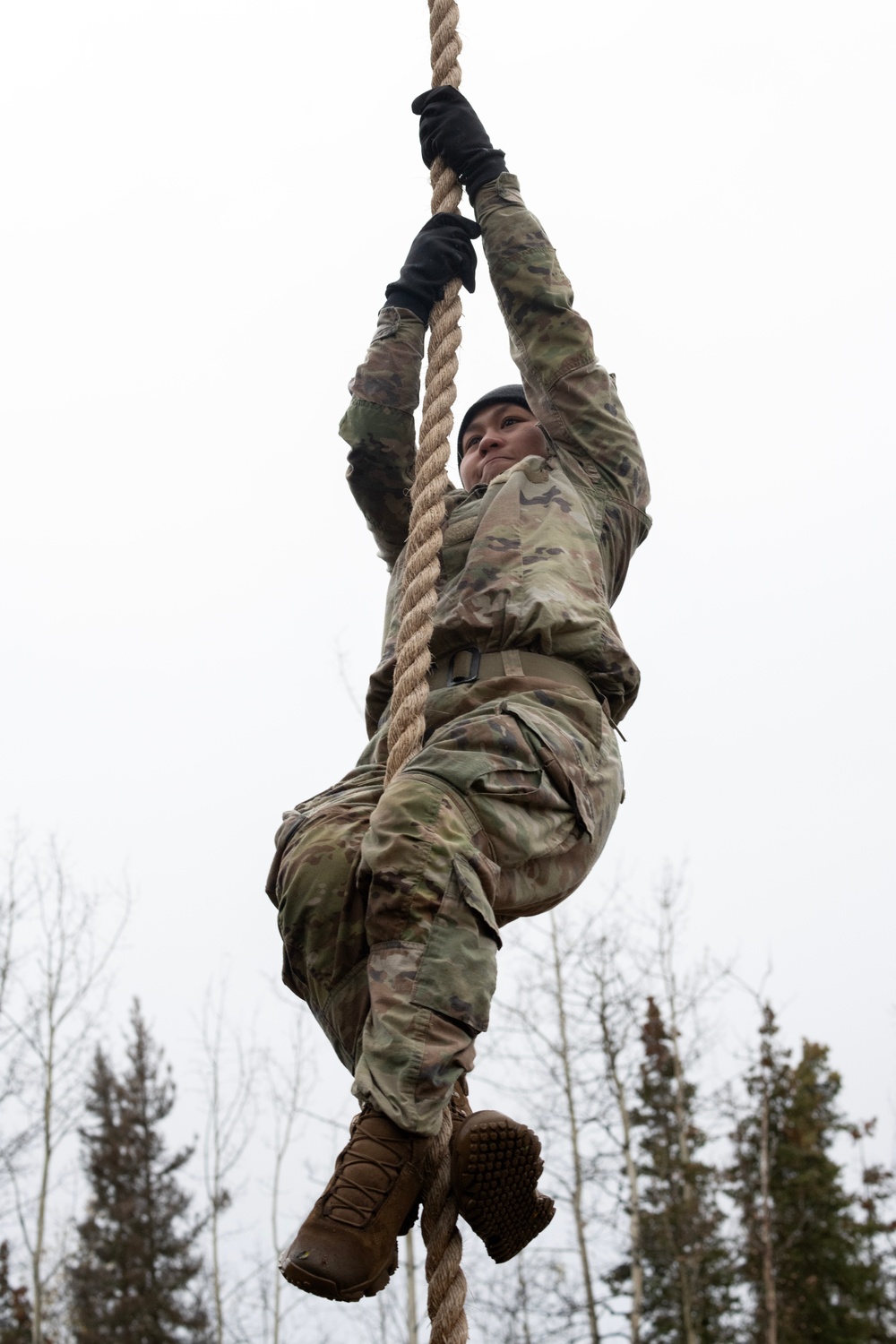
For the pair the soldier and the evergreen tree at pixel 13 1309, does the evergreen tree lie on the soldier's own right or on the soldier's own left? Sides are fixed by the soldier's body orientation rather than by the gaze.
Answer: on the soldier's own right

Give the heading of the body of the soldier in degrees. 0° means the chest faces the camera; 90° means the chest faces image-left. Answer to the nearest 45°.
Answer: approximately 45°

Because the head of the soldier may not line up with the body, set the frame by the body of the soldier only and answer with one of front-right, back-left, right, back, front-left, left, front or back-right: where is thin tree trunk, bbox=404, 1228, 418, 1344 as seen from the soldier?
back-right

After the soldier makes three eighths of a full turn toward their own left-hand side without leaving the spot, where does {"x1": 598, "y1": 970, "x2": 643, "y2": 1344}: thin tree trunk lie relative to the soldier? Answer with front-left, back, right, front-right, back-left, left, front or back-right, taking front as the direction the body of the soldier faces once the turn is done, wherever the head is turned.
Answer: left

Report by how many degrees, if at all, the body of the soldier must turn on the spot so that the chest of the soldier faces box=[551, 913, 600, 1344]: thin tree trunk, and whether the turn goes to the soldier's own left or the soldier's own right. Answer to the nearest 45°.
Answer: approximately 135° to the soldier's own right

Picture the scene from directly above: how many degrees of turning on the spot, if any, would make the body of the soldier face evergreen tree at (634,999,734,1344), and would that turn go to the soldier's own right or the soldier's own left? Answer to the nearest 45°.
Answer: approximately 135° to the soldier's own right
